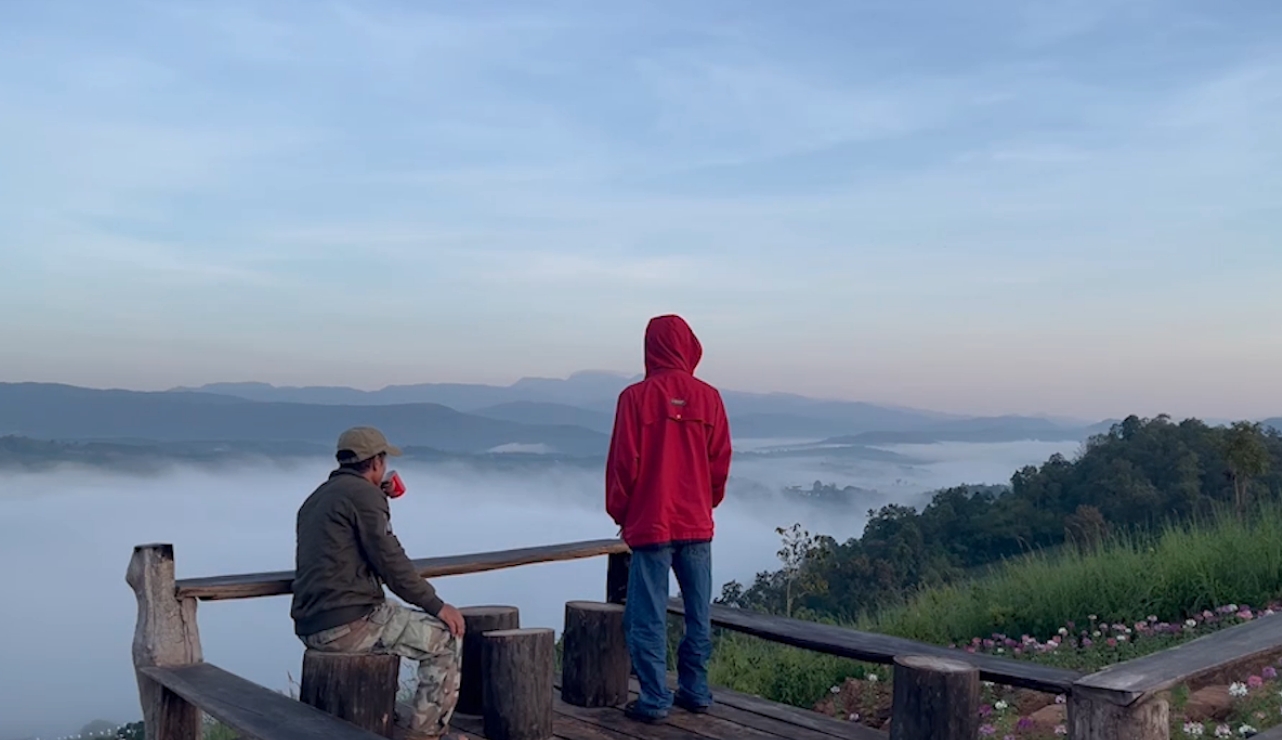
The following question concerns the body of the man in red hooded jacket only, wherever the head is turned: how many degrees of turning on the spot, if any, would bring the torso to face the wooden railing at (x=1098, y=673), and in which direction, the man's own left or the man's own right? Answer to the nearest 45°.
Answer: approximately 135° to the man's own right

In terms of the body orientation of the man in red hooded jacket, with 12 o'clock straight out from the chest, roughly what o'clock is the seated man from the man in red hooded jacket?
The seated man is roughly at 8 o'clock from the man in red hooded jacket.

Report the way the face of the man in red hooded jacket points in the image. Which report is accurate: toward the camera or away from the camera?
away from the camera

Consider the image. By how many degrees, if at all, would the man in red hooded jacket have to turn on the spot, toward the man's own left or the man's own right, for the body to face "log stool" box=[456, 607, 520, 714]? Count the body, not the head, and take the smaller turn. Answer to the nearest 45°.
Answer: approximately 45° to the man's own left

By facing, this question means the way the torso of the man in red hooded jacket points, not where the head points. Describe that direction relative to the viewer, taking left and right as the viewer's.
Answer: facing away from the viewer
